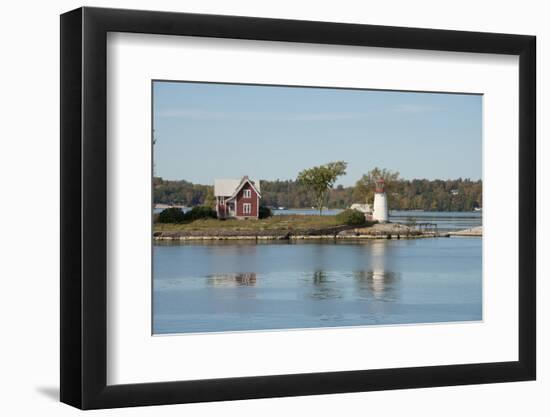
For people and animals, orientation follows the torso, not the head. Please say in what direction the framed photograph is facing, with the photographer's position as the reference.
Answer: facing the viewer and to the right of the viewer
